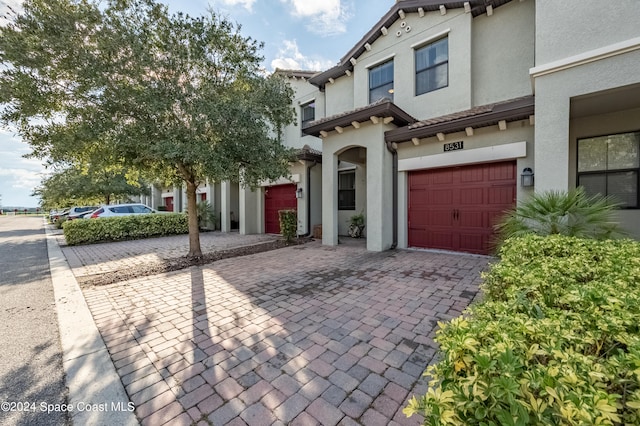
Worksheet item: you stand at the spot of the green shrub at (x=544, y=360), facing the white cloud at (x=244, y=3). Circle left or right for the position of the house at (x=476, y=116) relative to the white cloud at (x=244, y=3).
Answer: right

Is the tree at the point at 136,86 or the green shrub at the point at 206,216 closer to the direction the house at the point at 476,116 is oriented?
the tree

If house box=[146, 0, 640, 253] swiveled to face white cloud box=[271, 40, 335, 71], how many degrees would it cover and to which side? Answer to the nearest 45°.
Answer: approximately 90° to its right

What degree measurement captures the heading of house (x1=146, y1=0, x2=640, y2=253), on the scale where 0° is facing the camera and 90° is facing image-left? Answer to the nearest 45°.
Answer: approximately 45°

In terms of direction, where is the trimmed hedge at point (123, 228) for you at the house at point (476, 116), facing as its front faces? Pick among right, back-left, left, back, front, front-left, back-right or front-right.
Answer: front-right

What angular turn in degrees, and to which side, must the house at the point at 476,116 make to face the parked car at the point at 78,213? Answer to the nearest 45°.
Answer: approximately 45° to its right

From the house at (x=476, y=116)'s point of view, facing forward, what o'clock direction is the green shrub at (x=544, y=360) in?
The green shrub is roughly at 11 o'clock from the house.

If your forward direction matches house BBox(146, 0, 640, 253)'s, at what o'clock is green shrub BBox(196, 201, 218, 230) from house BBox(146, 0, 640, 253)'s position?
The green shrub is roughly at 2 o'clock from the house.

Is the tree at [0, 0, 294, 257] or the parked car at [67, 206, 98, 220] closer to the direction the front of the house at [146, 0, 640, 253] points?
the tree

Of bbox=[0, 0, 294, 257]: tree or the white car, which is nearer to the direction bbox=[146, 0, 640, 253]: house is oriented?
the tree

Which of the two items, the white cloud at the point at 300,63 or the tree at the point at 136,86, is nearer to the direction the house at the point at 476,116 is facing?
the tree
